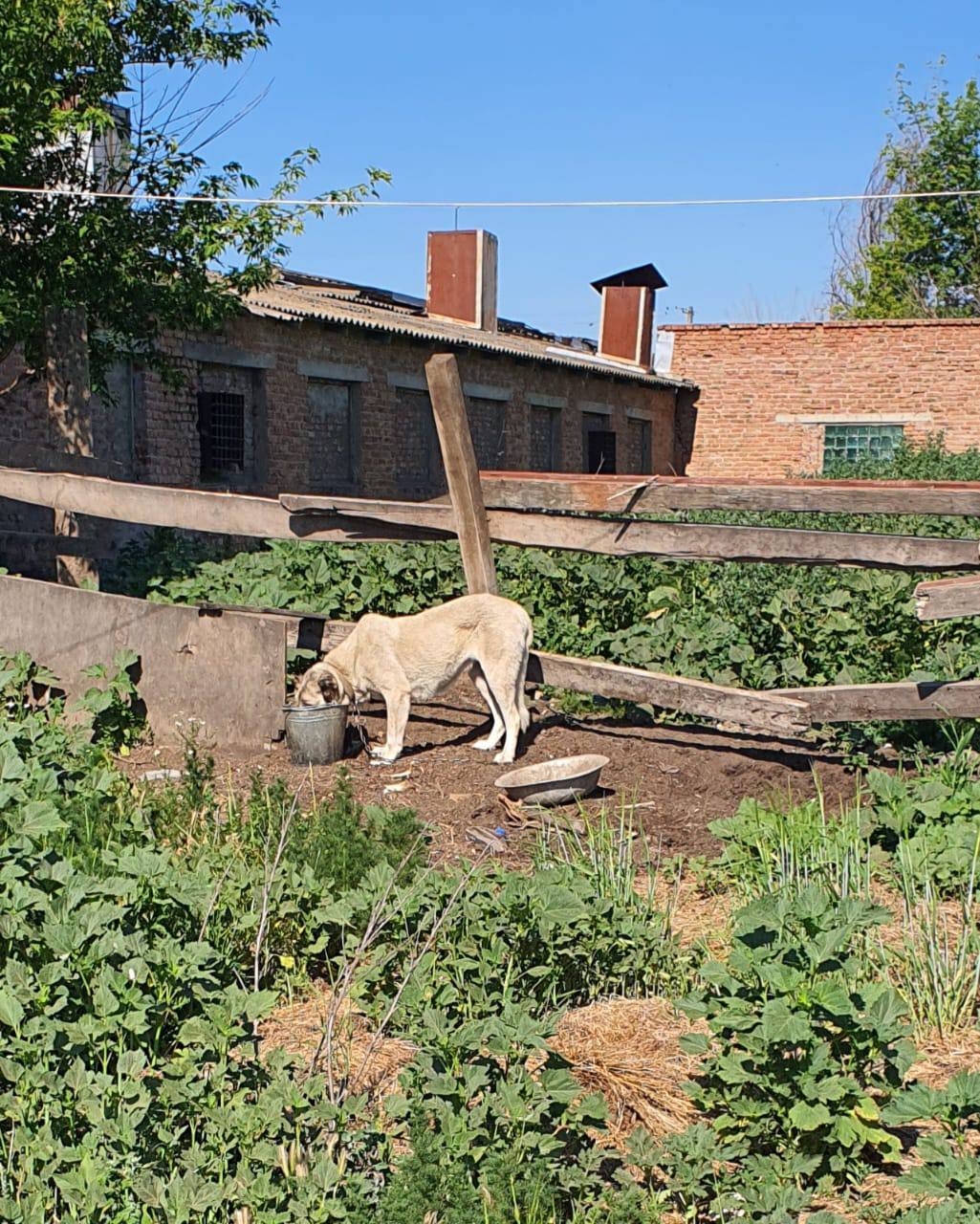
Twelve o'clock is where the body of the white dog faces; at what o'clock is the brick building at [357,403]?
The brick building is roughly at 3 o'clock from the white dog.

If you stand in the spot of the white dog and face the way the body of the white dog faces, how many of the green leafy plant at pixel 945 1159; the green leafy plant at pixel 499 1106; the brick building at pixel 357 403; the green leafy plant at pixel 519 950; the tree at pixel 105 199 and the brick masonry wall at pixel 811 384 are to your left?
3

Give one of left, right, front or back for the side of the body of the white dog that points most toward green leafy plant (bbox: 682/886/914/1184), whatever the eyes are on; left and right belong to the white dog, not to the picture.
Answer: left

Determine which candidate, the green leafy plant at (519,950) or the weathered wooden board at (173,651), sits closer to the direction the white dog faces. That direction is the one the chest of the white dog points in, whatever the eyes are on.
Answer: the weathered wooden board

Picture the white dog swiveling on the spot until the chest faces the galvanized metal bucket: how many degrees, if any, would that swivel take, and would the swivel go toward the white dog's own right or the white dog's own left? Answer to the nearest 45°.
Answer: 0° — it already faces it

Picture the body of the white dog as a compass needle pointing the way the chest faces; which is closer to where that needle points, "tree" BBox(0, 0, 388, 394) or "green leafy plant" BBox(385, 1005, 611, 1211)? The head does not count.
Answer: the tree

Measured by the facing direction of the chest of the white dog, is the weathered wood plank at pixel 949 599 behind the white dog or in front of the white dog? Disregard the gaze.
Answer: behind

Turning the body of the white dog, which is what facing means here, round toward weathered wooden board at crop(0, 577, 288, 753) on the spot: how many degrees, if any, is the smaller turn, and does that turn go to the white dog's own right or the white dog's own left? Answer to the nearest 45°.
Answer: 0° — it already faces it

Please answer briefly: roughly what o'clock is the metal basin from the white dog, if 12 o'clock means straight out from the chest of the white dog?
The metal basin is roughly at 8 o'clock from the white dog.

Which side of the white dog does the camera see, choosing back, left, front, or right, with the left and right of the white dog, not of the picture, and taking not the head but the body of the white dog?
left

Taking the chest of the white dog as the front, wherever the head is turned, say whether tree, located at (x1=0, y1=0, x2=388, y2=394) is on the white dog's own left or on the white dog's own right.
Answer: on the white dog's own right

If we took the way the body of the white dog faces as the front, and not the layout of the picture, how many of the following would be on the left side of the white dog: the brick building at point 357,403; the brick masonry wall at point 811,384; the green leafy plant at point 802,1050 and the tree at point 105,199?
1

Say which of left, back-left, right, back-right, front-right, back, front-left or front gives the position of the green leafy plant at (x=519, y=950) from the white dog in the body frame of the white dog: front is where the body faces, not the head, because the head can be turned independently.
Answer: left

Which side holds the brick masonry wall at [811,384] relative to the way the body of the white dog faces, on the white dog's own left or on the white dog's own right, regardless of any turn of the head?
on the white dog's own right

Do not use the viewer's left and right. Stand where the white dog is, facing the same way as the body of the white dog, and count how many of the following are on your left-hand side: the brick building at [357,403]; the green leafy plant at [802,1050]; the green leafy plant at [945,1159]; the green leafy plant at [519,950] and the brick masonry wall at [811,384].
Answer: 3

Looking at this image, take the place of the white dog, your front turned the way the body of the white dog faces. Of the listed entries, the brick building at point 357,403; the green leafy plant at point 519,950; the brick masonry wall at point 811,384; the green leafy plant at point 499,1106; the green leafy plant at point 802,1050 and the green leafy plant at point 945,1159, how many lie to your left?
4

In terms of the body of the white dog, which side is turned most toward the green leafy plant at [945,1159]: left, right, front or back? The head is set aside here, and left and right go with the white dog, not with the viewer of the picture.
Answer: left

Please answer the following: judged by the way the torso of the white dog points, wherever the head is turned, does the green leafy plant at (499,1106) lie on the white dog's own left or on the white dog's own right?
on the white dog's own left
